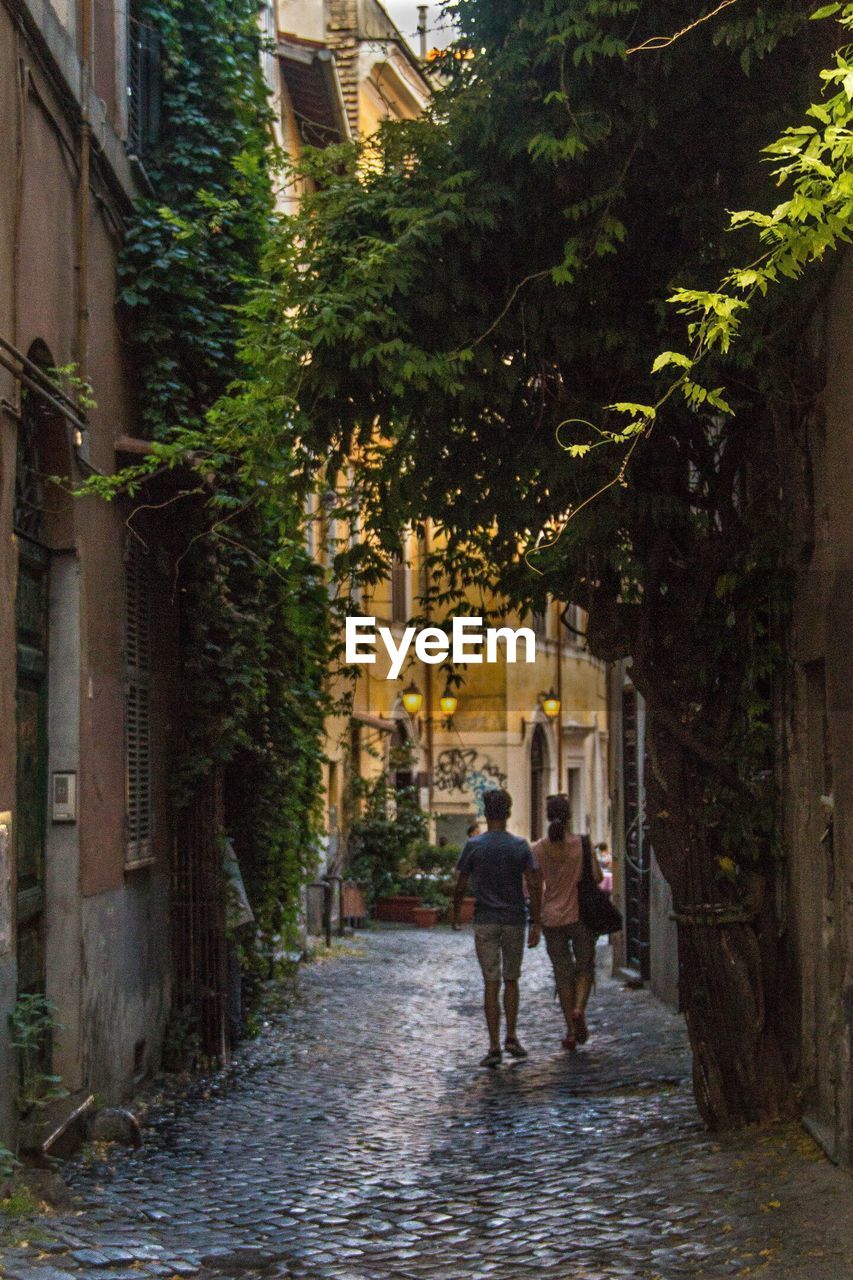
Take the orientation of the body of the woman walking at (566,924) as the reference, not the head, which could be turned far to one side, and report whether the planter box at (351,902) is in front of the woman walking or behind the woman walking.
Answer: in front

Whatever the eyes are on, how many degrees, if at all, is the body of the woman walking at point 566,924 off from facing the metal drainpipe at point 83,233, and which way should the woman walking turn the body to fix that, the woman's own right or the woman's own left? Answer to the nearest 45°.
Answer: approximately 135° to the woman's own left

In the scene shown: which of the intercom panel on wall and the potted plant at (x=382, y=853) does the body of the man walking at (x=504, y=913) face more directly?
the potted plant

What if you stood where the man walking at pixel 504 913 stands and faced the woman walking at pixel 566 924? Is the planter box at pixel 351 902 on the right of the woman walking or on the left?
left

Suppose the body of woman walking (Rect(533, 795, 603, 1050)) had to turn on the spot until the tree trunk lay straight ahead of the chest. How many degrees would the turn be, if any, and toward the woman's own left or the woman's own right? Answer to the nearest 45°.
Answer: approximately 180°

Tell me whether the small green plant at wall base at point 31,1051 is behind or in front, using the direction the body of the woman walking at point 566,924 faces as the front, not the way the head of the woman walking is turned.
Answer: behind

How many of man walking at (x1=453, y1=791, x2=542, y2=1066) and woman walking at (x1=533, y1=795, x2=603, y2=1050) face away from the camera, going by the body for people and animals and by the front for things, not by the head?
2

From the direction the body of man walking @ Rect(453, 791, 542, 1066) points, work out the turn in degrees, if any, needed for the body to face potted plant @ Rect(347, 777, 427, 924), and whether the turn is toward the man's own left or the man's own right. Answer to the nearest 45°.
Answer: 0° — they already face it

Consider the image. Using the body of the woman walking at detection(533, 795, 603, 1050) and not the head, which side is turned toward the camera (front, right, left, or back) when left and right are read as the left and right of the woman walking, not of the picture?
back

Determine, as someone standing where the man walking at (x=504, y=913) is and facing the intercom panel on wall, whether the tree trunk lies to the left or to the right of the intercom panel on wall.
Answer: left

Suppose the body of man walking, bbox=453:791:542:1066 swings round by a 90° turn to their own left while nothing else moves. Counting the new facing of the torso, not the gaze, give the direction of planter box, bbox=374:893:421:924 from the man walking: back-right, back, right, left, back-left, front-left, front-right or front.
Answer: right

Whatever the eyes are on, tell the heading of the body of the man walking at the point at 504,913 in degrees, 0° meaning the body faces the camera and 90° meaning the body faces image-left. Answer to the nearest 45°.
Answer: approximately 180°

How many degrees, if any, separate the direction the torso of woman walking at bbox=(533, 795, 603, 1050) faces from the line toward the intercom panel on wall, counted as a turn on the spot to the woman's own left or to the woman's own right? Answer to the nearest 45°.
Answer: approximately 135° to the woman's own left

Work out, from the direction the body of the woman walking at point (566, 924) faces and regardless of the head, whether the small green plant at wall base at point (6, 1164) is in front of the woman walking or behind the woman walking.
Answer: behind
